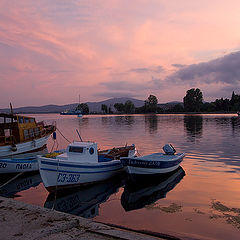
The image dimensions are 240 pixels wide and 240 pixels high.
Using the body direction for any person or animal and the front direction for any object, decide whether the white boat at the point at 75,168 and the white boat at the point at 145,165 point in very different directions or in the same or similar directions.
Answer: same or similar directions

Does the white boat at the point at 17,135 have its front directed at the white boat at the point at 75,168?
no

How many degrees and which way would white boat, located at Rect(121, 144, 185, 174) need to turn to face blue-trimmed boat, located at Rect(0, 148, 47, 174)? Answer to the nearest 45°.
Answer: approximately 45° to its right

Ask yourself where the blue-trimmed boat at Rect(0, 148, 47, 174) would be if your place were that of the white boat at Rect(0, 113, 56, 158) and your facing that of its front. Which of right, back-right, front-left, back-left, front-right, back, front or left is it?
back-right

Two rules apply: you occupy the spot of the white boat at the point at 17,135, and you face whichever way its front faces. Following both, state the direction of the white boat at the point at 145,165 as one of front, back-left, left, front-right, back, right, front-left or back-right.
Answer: right

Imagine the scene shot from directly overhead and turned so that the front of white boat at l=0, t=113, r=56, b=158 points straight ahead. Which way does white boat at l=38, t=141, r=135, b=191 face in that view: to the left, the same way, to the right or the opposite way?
the opposite way

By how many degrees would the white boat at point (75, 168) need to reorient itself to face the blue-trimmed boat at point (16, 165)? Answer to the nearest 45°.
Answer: approximately 90° to its right

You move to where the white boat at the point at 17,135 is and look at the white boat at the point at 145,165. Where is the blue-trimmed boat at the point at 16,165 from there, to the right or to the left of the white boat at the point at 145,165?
right

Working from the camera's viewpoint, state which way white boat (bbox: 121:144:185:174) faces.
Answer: facing the viewer and to the left of the viewer

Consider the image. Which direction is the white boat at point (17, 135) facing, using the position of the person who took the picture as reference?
facing away from the viewer and to the right of the viewer

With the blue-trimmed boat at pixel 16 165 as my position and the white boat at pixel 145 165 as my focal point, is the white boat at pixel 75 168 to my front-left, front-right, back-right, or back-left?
front-right

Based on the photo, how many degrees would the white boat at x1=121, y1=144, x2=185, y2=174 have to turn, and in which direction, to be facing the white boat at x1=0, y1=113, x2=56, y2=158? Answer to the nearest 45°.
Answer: approximately 90° to its right

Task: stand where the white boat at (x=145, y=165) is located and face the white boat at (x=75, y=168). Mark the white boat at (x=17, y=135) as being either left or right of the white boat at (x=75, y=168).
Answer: right

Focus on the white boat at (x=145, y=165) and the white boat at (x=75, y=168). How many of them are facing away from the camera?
0
